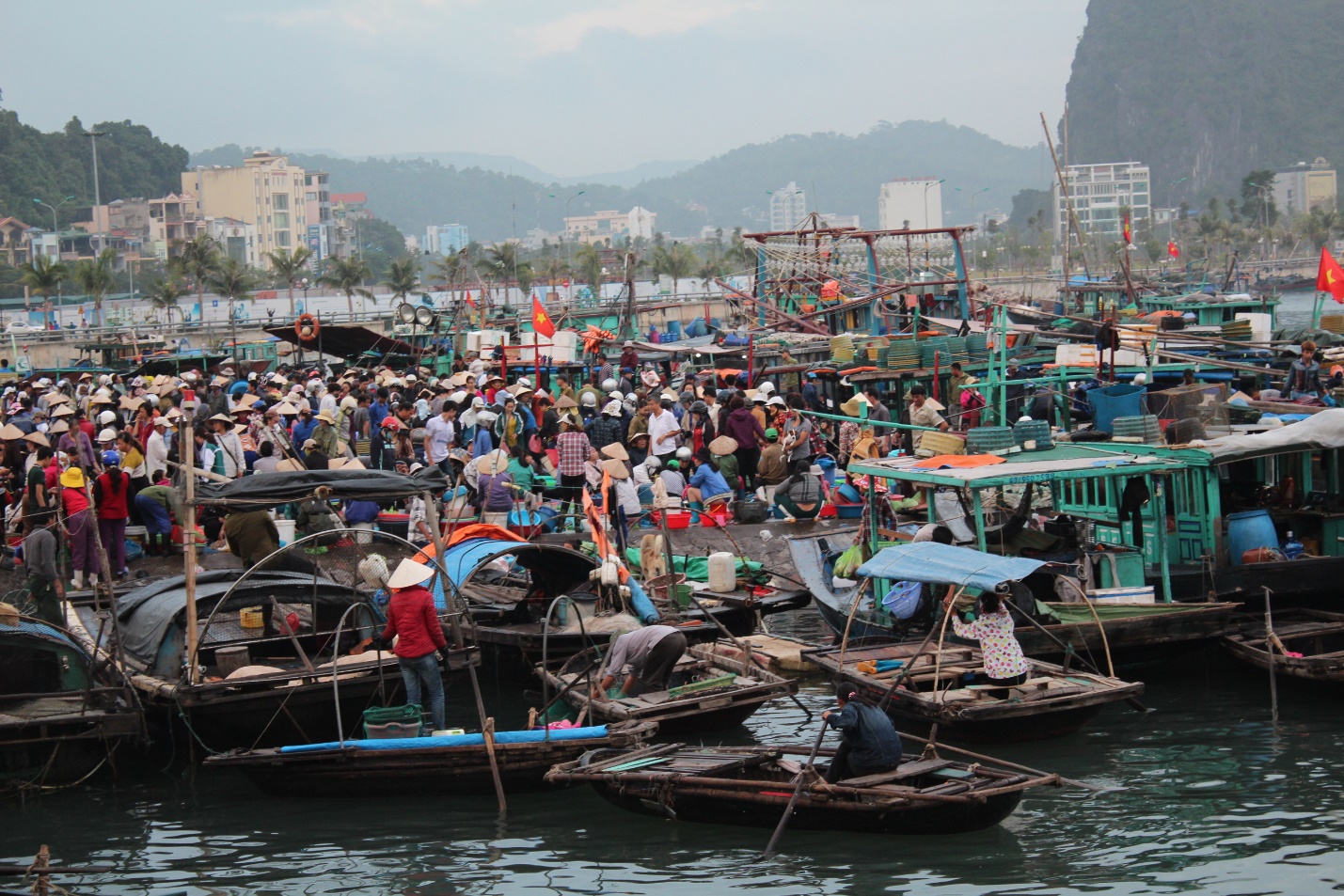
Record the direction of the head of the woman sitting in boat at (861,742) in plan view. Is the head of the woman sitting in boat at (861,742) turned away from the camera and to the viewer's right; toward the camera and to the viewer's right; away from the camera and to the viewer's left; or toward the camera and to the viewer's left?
away from the camera and to the viewer's left

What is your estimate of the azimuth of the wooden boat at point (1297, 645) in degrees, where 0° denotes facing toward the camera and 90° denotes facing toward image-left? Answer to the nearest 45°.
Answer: approximately 90°

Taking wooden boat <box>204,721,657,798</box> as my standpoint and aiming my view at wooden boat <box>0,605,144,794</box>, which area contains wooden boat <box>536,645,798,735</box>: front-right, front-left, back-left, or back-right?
back-right

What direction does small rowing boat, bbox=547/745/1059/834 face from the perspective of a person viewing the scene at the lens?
facing to the left of the viewer

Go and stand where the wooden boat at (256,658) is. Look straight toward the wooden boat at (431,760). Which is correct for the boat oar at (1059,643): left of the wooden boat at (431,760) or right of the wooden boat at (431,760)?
left
